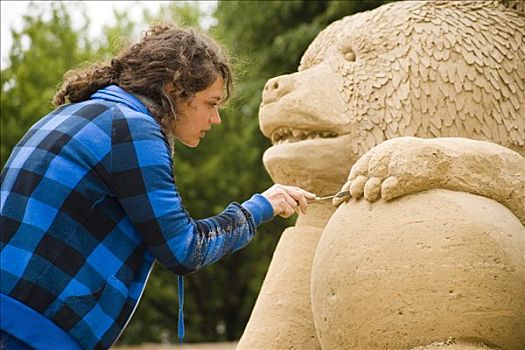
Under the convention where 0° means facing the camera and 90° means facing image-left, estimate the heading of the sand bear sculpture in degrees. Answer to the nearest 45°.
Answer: approximately 90°

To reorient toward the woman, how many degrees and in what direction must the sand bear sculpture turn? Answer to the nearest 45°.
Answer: approximately 45° to its left

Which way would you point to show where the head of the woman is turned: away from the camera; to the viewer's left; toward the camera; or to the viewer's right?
to the viewer's right
